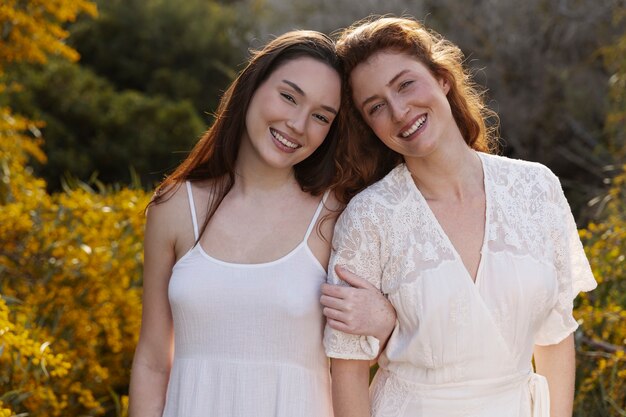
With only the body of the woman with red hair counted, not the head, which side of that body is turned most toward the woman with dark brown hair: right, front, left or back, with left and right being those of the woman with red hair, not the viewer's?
right

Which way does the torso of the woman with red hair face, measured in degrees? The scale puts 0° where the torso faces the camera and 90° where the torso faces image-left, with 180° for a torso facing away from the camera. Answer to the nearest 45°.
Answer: approximately 0°

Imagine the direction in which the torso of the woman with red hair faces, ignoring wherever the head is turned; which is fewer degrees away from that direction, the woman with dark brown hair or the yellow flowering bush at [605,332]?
the woman with dark brown hair

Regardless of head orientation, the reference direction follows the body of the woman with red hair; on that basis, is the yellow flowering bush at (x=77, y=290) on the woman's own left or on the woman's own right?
on the woman's own right

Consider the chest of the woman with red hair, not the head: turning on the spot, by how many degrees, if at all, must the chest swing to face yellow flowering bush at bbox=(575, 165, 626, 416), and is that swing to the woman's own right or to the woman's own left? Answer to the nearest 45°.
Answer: approximately 135° to the woman's own left

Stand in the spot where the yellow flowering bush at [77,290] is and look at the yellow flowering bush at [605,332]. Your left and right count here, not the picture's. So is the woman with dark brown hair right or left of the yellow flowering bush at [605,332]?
right

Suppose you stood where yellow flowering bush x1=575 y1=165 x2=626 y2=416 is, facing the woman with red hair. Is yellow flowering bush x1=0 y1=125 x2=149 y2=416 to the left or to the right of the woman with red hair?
right
